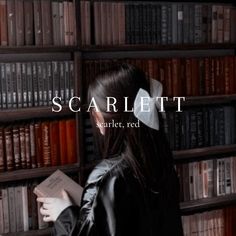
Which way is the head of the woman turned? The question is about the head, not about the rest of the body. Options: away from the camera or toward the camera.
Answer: away from the camera

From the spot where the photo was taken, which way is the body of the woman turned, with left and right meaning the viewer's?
facing away from the viewer and to the left of the viewer
